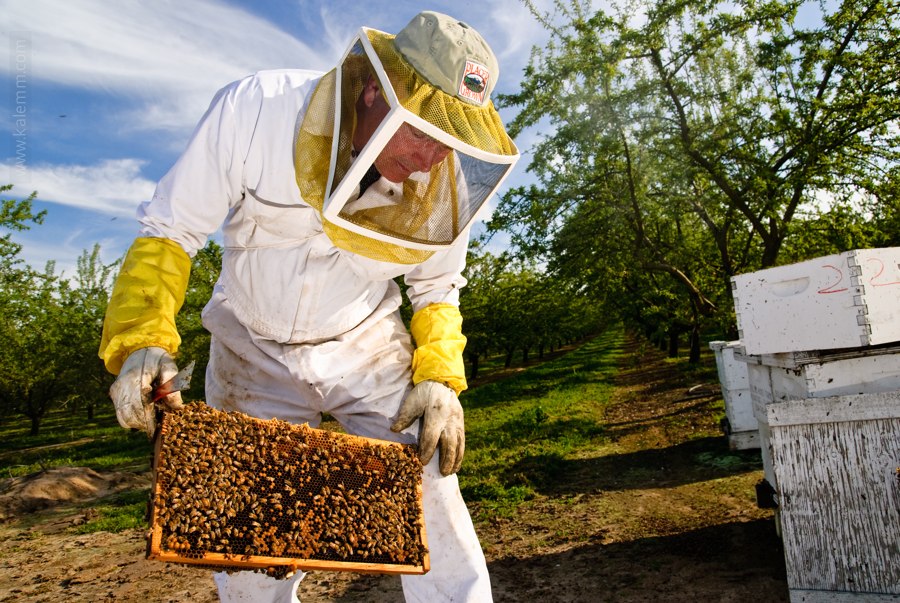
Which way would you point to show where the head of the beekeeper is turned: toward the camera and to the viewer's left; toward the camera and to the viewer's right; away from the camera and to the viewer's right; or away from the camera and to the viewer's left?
toward the camera and to the viewer's right

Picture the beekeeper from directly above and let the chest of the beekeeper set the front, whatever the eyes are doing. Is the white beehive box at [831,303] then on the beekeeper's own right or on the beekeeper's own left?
on the beekeeper's own left

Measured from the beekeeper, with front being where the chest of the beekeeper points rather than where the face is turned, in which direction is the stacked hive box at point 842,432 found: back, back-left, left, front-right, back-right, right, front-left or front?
front-left

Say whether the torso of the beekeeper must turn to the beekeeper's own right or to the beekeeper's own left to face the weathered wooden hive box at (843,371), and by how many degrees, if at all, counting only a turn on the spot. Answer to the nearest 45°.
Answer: approximately 45° to the beekeeper's own left

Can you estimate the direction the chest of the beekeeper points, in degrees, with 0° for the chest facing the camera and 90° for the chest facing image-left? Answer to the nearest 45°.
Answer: approximately 315°

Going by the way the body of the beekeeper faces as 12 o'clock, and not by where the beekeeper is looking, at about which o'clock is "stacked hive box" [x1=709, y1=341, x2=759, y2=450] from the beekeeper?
The stacked hive box is roughly at 9 o'clock from the beekeeper.

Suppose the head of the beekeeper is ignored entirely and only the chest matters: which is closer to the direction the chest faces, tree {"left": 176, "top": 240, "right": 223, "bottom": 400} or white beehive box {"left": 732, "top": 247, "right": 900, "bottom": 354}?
the white beehive box

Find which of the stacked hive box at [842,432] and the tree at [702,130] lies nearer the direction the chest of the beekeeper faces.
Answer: the stacked hive box
